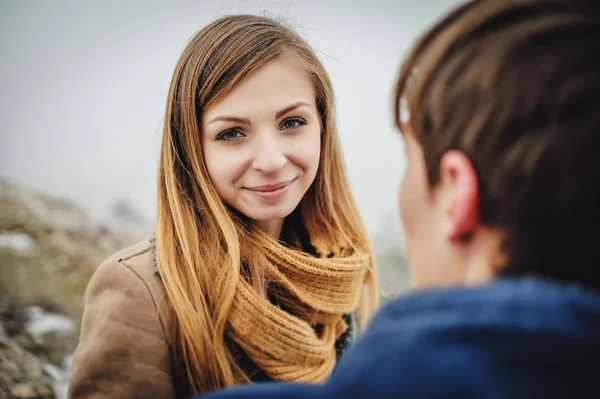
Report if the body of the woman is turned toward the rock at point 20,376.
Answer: no

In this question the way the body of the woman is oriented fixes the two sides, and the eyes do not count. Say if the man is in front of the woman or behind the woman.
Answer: in front

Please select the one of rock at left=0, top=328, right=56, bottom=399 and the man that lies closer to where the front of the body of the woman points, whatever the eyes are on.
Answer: the man

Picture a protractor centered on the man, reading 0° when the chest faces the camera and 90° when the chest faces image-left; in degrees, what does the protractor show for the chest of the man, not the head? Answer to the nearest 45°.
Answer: approximately 135°

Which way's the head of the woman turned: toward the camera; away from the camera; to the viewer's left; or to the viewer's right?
toward the camera

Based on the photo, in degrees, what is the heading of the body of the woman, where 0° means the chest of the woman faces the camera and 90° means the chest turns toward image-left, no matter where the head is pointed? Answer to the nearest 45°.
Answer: approximately 315°

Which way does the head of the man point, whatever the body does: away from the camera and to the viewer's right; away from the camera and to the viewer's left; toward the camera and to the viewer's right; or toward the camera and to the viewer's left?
away from the camera and to the viewer's left

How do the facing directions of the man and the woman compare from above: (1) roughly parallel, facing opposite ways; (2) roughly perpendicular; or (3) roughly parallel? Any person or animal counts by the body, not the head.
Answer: roughly parallel, facing opposite ways

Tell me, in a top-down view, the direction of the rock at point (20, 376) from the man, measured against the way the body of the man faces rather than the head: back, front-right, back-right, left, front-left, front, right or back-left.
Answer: front
